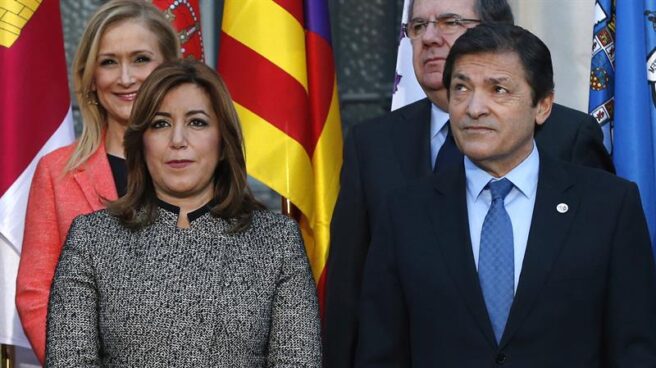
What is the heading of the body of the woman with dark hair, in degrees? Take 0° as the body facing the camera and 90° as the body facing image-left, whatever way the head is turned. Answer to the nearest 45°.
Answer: approximately 0°

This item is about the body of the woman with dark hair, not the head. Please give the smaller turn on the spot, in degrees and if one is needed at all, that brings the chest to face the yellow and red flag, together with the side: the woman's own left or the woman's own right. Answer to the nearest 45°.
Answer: approximately 180°

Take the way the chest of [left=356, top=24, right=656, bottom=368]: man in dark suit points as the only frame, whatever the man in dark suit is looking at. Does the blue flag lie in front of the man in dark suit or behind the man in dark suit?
behind

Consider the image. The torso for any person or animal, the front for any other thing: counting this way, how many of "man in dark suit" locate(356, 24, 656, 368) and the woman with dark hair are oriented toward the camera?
2

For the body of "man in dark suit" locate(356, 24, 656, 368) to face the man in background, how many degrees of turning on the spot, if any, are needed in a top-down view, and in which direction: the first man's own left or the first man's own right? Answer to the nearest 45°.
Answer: approximately 135° to the first man's own right

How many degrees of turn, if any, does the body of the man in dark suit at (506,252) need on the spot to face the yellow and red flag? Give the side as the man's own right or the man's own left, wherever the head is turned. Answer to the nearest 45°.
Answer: approximately 135° to the man's own right

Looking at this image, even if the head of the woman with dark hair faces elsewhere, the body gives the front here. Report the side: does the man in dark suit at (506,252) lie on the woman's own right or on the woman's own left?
on the woman's own left

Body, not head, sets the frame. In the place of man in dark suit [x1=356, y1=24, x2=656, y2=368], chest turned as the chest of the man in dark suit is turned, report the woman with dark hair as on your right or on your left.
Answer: on your right
